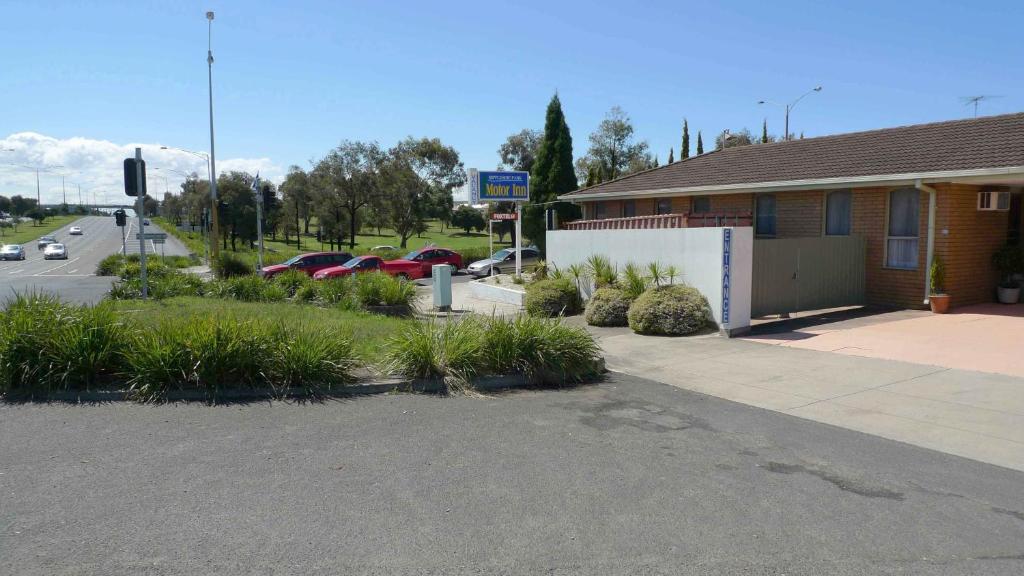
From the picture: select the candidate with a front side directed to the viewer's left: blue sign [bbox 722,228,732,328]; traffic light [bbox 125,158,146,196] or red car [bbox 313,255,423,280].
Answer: the red car

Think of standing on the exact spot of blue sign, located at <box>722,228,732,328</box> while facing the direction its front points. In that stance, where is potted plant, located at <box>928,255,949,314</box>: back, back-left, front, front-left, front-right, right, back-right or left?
back-left

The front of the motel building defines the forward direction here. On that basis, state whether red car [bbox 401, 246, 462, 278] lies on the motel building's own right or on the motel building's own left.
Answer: on the motel building's own right

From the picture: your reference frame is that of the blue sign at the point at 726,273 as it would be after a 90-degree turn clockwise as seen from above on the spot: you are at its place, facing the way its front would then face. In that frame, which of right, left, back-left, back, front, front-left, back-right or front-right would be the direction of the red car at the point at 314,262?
front-right

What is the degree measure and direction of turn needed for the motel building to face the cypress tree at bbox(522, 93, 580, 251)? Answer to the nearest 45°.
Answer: approximately 90° to its right

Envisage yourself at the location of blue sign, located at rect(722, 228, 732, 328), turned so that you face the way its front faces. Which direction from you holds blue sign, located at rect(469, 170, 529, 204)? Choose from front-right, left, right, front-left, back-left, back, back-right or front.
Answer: back-right

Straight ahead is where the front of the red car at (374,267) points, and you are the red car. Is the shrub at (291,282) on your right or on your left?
on your left

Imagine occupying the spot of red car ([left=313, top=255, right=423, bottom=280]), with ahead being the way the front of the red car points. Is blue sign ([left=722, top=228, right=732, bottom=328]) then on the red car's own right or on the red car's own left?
on the red car's own left

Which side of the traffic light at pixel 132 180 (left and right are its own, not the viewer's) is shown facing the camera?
back

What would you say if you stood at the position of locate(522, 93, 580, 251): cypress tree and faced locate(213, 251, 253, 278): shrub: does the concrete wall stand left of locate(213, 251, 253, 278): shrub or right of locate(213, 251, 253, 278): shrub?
left
